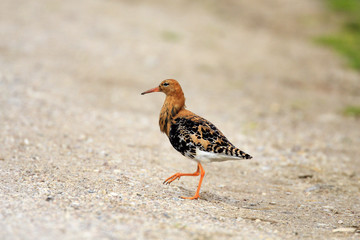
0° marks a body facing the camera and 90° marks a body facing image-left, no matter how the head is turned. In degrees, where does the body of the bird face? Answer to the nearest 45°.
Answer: approximately 90°
